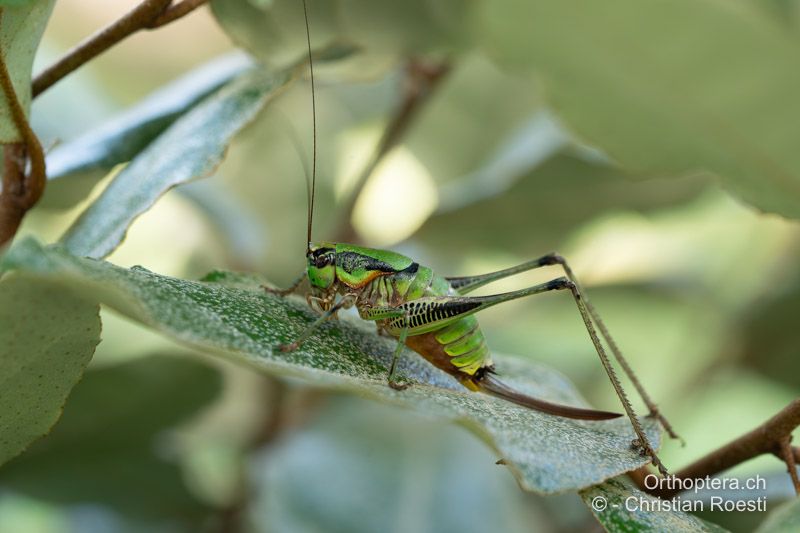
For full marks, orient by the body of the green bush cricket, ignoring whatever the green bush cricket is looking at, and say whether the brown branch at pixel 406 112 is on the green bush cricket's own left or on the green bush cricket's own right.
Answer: on the green bush cricket's own right

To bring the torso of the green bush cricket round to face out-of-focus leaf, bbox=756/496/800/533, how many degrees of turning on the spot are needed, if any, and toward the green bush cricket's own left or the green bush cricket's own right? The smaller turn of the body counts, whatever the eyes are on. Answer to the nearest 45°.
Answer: approximately 135° to the green bush cricket's own left

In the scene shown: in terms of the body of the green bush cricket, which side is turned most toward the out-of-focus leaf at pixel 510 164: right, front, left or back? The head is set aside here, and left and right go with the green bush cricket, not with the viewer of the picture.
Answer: right

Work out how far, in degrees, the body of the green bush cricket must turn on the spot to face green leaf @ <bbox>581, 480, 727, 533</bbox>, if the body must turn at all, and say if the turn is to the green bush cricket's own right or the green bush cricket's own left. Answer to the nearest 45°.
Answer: approximately 135° to the green bush cricket's own left

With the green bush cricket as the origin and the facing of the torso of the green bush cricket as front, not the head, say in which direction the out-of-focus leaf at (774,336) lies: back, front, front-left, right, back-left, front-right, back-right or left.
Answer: back-right

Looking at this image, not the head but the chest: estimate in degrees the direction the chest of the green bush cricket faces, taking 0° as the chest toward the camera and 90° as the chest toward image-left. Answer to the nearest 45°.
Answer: approximately 90°

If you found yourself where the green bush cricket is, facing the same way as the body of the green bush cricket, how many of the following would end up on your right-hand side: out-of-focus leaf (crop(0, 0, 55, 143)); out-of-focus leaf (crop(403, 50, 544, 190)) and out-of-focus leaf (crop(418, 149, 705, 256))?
2

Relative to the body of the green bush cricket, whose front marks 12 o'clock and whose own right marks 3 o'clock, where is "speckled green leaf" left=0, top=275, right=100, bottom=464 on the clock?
The speckled green leaf is roughly at 12 o'clock from the green bush cricket.

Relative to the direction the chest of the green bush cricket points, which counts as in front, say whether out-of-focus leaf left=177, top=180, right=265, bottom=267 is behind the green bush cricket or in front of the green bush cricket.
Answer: in front
